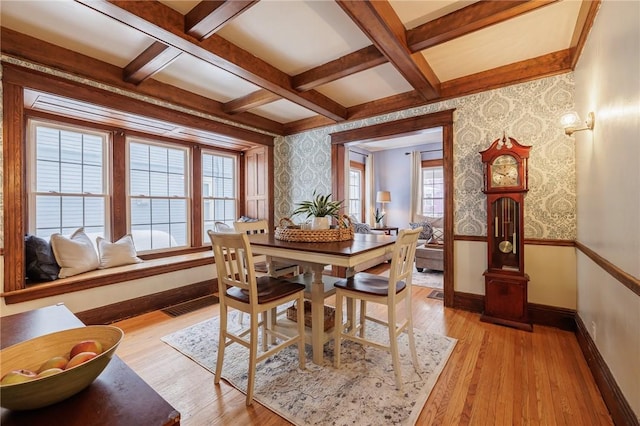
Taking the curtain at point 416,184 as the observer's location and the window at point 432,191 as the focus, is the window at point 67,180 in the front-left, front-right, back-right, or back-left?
back-right

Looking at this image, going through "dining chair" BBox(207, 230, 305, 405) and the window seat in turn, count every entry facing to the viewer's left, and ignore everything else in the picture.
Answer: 0

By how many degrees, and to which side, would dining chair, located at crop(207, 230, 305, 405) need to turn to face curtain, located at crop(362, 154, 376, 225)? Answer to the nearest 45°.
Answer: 0° — it already faces it

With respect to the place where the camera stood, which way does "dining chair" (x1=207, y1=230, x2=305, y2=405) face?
facing away from the viewer and to the right of the viewer

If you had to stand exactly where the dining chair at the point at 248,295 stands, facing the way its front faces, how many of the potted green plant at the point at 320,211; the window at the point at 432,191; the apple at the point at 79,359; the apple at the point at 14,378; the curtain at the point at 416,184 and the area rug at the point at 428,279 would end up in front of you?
4

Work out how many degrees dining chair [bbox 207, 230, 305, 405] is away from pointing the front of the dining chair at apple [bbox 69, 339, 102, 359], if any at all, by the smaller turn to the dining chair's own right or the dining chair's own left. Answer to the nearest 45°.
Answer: approximately 135° to the dining chair's own right

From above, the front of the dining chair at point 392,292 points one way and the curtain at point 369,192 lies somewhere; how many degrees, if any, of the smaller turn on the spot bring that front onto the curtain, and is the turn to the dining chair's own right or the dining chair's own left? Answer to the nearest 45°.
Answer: approximately 45° to the dining chair's own right

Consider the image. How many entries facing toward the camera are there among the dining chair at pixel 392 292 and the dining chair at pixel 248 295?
0

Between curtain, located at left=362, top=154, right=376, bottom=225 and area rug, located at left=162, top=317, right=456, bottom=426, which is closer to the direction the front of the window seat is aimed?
the area rug

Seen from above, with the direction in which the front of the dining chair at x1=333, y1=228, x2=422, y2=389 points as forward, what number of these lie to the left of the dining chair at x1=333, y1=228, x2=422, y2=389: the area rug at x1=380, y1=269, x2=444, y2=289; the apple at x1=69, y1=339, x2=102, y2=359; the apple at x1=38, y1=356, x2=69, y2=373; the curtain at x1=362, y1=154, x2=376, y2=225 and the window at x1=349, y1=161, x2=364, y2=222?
2

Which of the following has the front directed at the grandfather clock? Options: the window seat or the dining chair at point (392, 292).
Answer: the window seat

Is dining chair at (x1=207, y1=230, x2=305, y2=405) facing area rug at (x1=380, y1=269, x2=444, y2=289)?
yes

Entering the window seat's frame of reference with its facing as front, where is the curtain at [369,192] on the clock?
The curtain is roughly at 10 o'clock from the window seat.

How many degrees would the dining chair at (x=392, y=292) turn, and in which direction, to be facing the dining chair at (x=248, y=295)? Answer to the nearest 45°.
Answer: approximately 45° to its left

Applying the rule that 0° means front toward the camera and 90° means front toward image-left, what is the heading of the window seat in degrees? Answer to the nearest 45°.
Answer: approximately 315°

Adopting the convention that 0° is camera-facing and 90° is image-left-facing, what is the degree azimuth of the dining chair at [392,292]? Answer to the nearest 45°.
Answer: approximately 135°

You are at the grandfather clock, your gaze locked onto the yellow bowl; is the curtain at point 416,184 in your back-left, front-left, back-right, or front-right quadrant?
back-right

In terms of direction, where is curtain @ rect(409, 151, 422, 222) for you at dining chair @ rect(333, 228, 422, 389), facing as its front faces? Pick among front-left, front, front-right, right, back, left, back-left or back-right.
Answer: front-right
